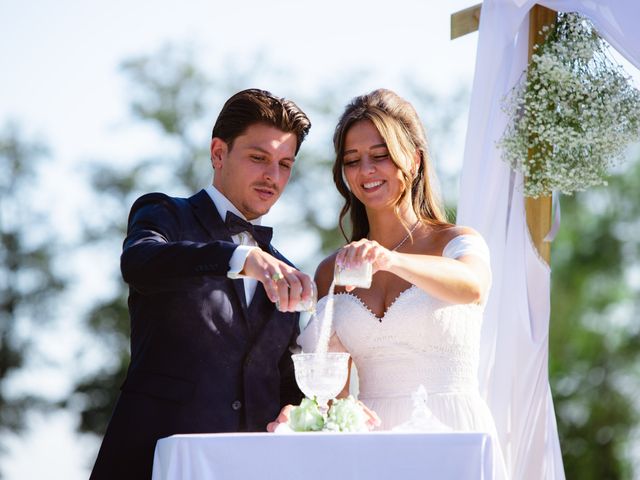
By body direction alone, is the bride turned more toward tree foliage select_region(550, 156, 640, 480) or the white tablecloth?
the white tablecloth

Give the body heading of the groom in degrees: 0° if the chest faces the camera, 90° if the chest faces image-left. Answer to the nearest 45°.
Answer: approximately 315°

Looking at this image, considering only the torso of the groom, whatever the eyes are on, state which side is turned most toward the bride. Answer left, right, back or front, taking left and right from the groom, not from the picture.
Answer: left

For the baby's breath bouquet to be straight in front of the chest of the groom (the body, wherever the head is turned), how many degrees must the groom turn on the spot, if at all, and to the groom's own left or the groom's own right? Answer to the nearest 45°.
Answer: approximately 90° to the groom's own left

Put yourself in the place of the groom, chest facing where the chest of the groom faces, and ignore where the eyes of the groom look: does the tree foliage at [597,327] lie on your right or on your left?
on your left

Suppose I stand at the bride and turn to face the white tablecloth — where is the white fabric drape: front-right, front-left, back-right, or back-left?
back-left

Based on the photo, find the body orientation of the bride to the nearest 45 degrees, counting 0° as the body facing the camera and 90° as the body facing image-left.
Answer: approximately 45°

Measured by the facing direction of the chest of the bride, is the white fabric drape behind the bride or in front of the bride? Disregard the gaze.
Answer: behind

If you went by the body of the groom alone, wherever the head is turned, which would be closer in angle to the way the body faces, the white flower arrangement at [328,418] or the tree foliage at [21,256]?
the white flower arrangement
